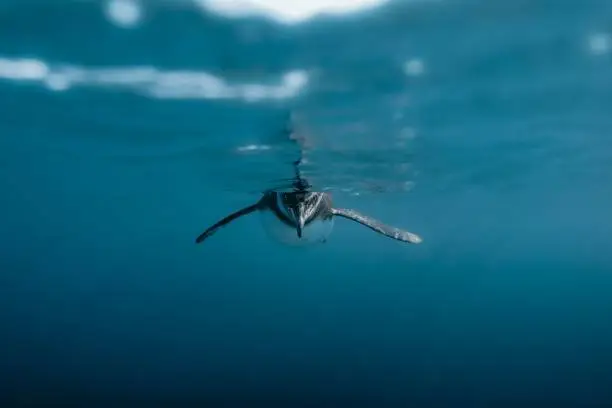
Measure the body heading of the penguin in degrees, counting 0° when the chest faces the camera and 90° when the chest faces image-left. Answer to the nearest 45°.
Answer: approximately 0°
